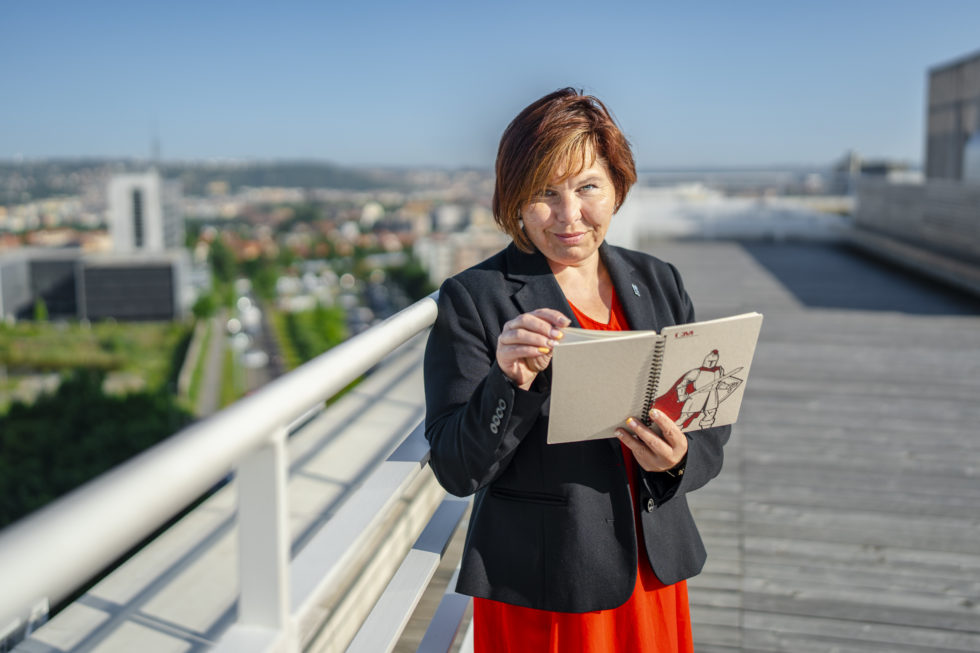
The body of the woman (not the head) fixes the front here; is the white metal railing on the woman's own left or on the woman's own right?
on the woman's own right

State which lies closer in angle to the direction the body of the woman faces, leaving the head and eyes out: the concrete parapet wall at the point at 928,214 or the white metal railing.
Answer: the white metal railing

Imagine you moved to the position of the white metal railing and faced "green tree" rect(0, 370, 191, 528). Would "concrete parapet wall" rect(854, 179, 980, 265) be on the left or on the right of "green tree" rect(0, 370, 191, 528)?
right

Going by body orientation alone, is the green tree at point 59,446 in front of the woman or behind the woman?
behind

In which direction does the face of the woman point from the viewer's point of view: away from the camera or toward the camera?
toward the camera

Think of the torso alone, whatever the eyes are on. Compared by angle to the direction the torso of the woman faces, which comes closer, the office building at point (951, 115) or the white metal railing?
the white metal railing

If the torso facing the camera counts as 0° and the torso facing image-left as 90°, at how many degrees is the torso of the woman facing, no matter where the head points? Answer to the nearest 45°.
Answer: approximately 315°

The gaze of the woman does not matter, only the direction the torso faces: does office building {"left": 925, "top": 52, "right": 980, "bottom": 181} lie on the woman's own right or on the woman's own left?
on the woman's own left
